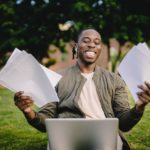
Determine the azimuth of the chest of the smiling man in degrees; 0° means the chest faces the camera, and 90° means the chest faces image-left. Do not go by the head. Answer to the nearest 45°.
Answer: approximately 0°
